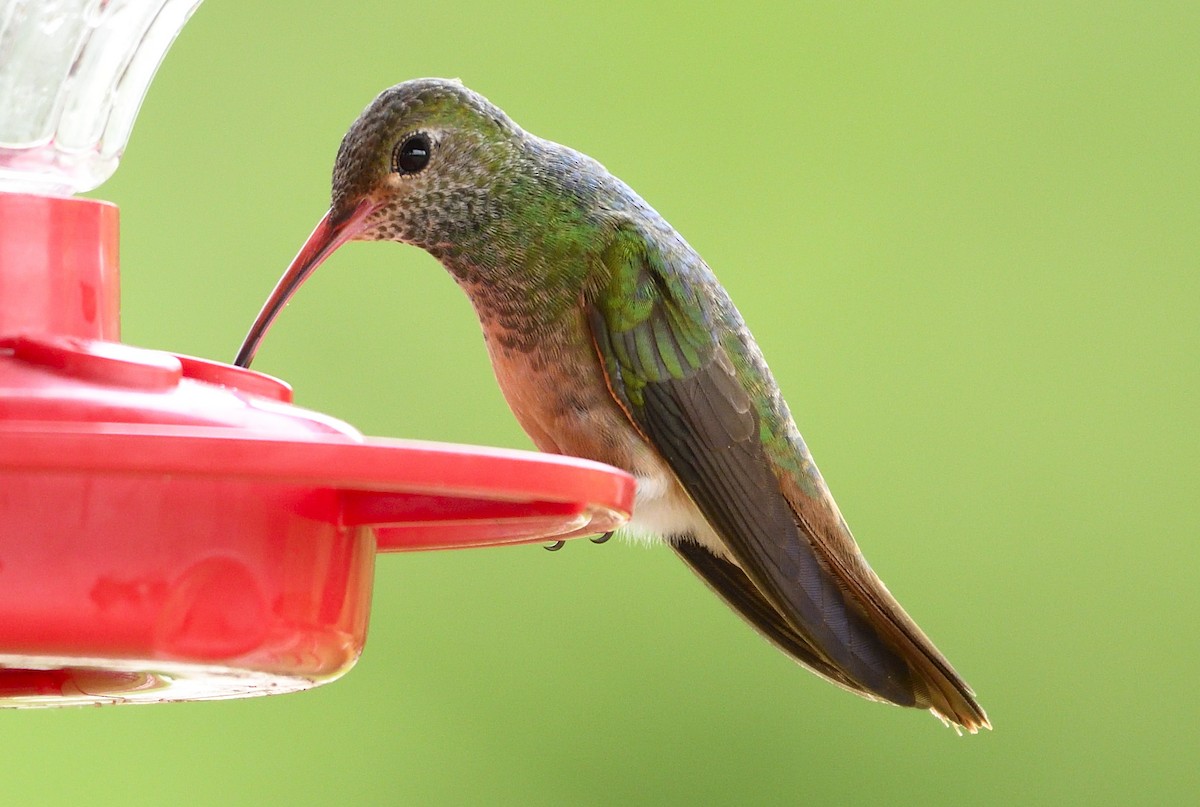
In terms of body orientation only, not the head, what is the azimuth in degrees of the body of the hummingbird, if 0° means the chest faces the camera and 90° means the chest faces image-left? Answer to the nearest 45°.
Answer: approximately 90°
